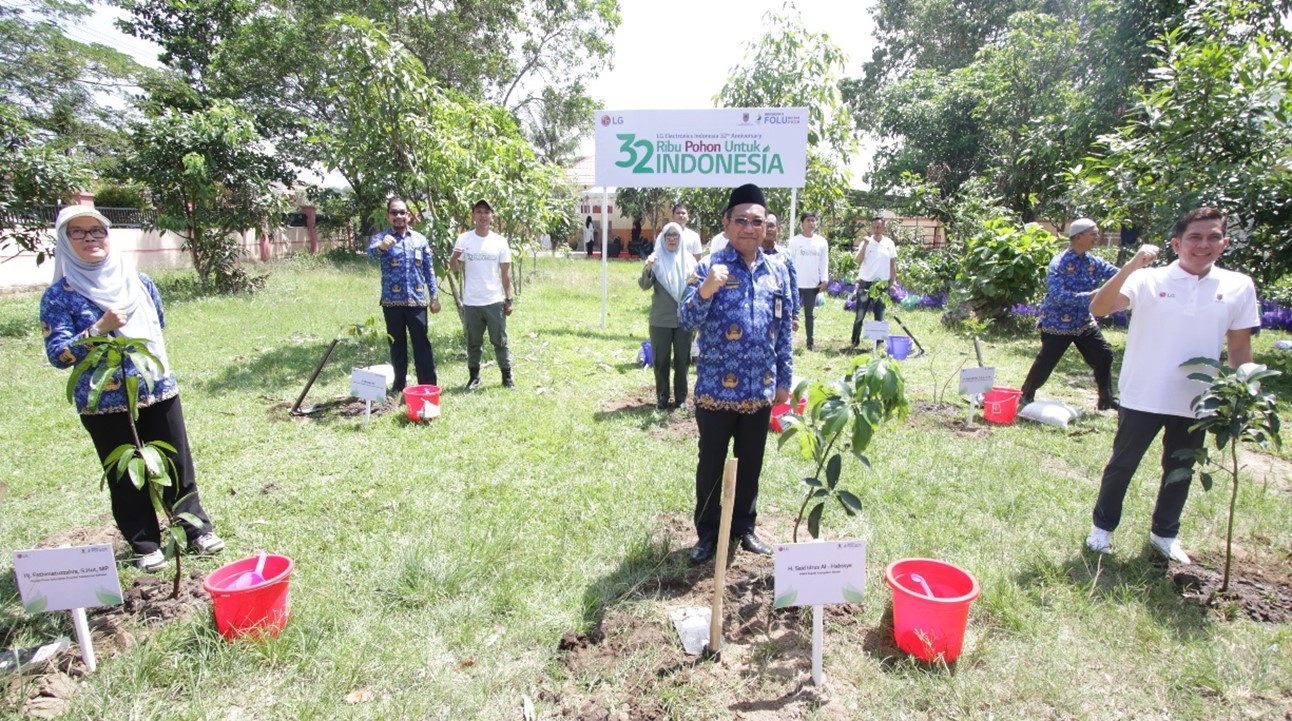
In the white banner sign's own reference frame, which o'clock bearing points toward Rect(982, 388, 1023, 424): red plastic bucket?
The red plastic bucket is roughly at 11 o'clock from the white banner sign.

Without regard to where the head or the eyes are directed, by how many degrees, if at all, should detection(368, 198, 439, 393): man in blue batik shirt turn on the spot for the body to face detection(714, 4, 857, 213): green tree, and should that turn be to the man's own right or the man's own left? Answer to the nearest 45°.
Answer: approximately 135° to the man's own left

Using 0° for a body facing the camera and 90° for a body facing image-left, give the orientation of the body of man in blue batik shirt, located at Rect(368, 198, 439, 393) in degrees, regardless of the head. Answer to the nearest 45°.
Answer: approximately 0°

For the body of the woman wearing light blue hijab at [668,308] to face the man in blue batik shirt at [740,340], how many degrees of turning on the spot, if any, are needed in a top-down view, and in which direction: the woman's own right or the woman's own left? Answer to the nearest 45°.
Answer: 0° — they already face them

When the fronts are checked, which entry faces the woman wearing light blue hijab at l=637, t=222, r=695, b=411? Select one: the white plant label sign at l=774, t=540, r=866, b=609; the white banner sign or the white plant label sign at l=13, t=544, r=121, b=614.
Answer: the white banner sign

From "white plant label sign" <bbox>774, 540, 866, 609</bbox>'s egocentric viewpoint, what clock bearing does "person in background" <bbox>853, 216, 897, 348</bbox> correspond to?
The person in background is roughly at 6 o'clock from the white plant label sign.

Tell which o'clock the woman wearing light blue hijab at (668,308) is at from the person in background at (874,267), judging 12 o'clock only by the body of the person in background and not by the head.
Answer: The woman wearing light blue hijab is roughly at 1 o'clock from the person in background.
